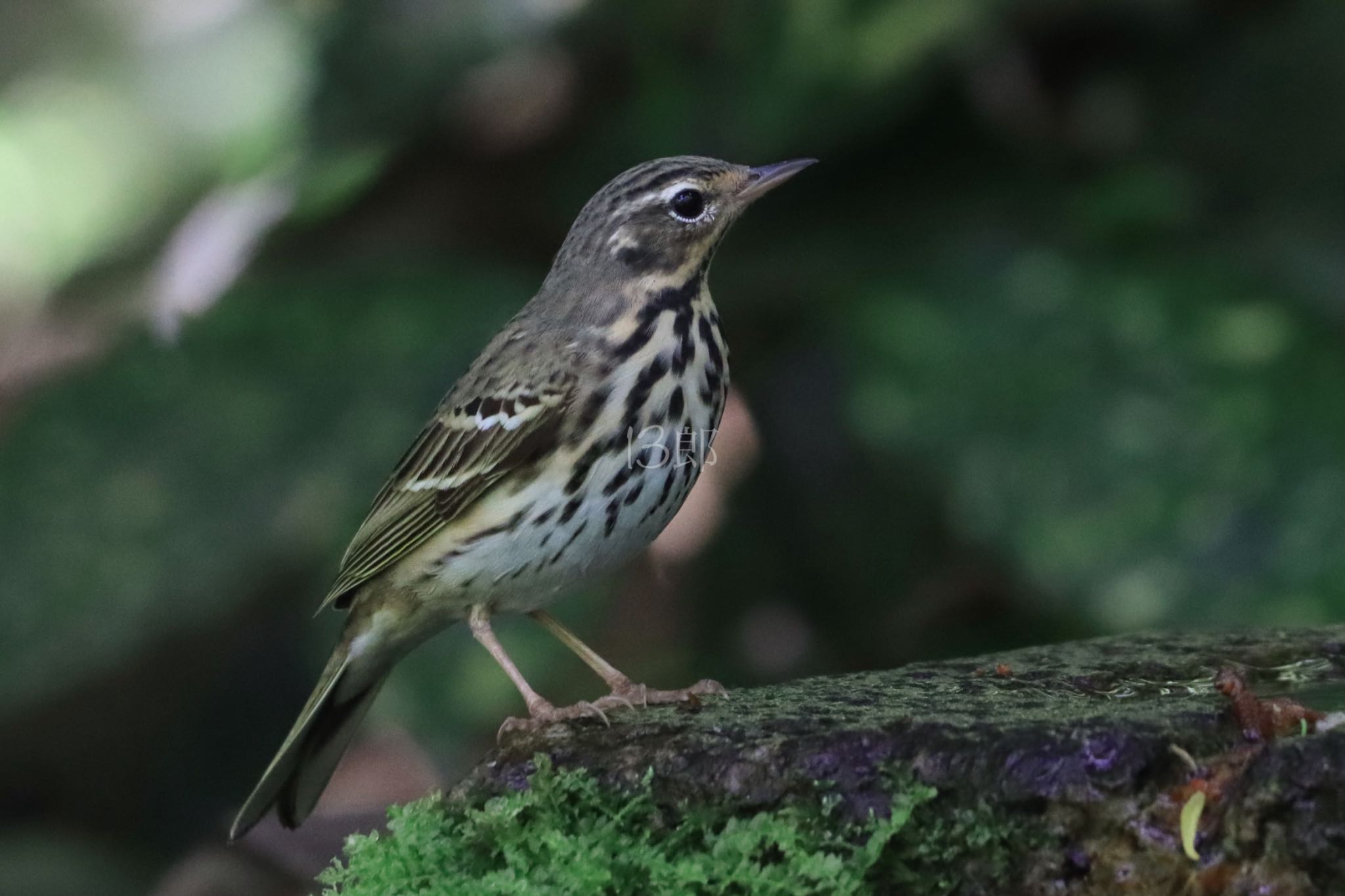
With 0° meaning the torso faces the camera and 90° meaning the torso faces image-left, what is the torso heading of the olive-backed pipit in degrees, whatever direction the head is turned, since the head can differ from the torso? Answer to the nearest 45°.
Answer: approximately 270°
